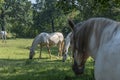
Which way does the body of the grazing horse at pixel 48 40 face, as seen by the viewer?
to the viewer's left

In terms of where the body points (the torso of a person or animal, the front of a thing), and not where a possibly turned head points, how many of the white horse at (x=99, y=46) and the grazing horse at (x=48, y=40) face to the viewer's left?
2

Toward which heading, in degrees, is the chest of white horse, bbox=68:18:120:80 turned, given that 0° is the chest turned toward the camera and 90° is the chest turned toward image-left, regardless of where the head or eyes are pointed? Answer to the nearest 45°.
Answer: approximately 90°

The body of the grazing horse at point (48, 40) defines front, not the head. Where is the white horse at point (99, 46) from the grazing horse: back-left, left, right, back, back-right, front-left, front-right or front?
left

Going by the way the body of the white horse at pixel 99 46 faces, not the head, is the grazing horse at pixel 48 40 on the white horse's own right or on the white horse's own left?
on the white horse's own right
